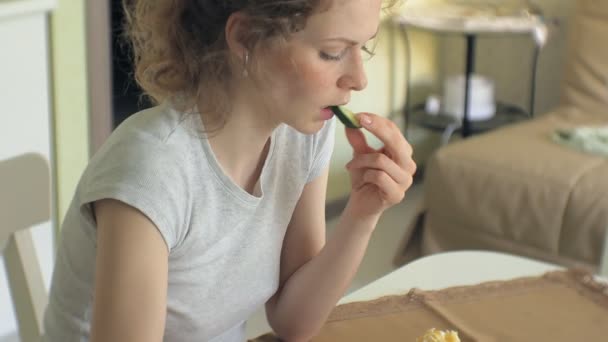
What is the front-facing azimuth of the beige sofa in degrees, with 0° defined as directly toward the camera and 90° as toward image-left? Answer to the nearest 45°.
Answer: approximately 45°

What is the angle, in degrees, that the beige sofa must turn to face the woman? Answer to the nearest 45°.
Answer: approximately 45° to its left

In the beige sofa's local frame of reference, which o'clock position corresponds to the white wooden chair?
The white wooden chair is roughly at 11 o'clock from the beige sofa.

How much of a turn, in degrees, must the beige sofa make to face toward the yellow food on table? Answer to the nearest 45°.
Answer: approximately 45° to its left

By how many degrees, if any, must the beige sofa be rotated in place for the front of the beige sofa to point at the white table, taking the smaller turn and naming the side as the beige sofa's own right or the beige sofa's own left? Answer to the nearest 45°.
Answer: approximately 45° to the beige sofa's own left
